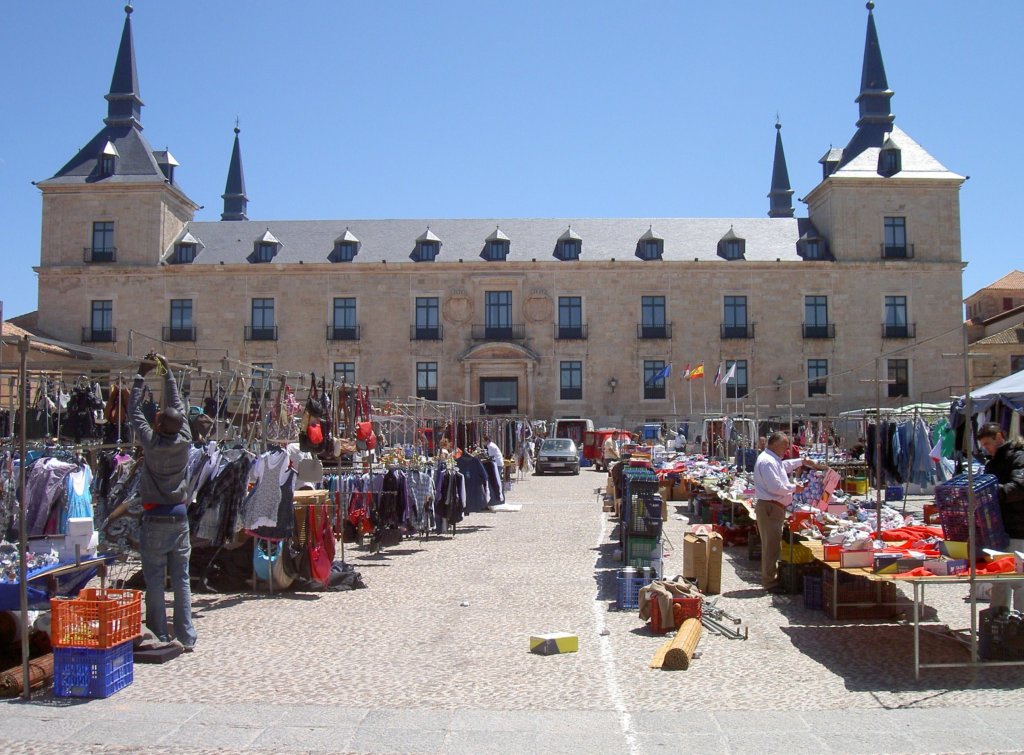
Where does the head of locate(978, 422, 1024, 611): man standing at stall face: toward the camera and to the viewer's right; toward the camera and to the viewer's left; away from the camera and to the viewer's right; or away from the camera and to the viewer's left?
toward the camera and to the viewer's left

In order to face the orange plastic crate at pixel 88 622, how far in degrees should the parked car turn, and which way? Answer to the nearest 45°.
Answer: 0° — it already faces it

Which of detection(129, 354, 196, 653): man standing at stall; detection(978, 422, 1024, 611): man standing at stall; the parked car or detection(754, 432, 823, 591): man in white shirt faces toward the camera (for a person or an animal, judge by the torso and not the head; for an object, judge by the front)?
the parked car

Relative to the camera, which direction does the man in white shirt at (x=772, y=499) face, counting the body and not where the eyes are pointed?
to the viewer's right

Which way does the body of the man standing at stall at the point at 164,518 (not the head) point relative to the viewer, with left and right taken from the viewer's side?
facing away from the viewer

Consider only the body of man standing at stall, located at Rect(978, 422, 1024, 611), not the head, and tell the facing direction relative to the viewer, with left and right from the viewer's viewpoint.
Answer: facing to the left of the viewer

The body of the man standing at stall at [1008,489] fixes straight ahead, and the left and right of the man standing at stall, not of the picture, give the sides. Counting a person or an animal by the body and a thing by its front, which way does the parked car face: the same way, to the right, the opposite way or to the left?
to the left

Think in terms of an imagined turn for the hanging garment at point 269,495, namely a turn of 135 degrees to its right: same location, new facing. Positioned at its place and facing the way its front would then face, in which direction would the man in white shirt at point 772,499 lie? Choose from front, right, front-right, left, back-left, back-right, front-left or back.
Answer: back-right

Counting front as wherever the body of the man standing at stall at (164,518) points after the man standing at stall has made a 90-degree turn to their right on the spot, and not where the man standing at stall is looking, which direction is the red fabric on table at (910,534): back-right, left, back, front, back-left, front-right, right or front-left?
front

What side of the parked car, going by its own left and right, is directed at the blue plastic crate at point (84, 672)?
front

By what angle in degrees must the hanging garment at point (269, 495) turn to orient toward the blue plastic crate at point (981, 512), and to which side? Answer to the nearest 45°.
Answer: approximately 45° to its left

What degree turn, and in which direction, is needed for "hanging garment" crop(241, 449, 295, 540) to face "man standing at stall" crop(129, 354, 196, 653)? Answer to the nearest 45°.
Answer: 0° — it already faces them
